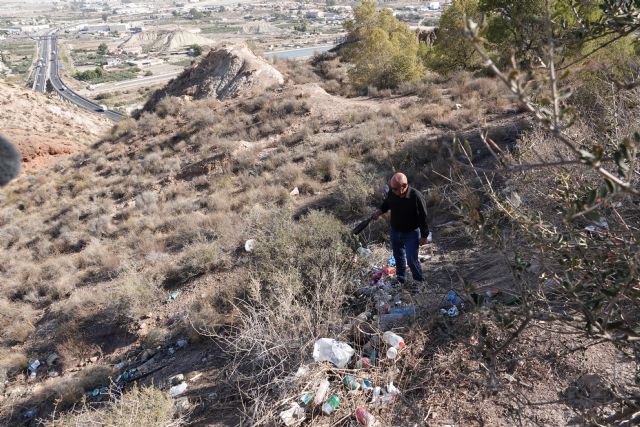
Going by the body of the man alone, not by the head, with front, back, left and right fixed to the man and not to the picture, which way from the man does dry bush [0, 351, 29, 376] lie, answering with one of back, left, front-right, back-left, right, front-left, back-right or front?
right

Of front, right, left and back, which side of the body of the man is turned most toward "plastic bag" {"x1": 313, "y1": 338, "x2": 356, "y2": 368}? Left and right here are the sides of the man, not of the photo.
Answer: front

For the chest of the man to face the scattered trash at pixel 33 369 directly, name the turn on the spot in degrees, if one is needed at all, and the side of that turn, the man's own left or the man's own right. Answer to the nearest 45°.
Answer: approximately 90° to the man's own right

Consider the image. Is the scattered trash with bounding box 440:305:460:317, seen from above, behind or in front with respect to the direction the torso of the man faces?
in front

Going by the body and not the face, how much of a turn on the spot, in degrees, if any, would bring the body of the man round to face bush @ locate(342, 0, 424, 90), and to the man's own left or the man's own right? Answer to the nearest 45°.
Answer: approximately 180°

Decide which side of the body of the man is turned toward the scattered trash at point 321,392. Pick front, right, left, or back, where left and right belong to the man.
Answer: front

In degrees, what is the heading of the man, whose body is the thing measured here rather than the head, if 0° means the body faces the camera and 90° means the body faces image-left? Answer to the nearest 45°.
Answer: approximately 0°

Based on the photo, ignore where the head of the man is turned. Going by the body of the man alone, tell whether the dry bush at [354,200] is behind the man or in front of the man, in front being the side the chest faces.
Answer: behind

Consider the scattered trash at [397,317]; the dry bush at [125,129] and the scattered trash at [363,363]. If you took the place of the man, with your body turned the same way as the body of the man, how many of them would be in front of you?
2

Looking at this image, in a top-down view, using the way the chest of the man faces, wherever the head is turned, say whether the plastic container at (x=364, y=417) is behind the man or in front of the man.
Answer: in front
